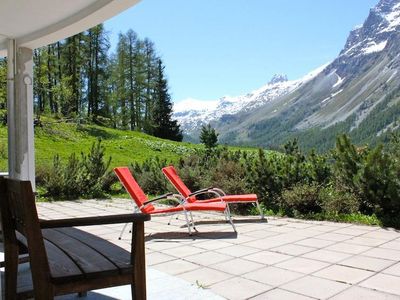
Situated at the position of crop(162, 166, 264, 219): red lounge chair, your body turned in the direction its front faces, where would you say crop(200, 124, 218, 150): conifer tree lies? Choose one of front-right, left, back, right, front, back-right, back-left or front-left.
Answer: left

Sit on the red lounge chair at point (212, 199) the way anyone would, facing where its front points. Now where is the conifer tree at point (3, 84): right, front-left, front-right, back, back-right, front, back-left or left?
back-left

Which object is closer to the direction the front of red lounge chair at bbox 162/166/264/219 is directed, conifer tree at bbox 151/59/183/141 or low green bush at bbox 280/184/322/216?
the low green bush

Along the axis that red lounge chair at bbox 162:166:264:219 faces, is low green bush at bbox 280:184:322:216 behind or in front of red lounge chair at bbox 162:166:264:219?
in front

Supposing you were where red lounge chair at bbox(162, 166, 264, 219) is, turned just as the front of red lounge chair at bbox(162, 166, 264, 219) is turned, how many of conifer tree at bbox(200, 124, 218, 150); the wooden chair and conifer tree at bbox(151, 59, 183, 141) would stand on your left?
2

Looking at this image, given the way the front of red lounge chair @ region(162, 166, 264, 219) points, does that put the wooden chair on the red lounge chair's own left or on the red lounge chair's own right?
on the red lounge chair's own right

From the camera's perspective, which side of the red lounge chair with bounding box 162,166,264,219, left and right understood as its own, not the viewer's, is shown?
right

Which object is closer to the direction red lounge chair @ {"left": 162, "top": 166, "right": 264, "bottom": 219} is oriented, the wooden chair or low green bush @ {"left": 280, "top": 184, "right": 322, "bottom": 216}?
the low green bush

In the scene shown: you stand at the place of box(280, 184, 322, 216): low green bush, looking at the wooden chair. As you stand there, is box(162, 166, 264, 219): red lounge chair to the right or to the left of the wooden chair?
right

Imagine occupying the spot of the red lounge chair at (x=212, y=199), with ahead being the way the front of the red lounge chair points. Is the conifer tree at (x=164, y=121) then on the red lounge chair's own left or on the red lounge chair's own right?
on the red lounge chair's own left
